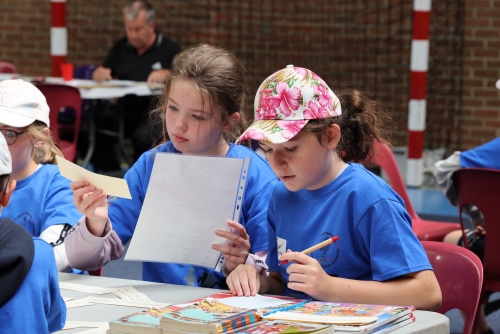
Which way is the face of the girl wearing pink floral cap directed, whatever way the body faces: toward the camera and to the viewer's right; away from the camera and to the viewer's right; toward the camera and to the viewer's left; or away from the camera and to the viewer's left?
toward the camera and to the viewer's left

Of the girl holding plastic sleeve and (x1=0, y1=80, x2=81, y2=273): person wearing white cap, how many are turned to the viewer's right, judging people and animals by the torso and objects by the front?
0

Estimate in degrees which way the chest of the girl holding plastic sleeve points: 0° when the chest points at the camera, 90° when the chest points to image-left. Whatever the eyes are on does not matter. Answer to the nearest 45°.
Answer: approximately 45°

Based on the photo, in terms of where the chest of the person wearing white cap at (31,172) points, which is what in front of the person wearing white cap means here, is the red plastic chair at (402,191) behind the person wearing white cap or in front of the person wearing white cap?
behind

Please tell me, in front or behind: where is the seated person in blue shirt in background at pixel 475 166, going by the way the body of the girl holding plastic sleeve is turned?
behind

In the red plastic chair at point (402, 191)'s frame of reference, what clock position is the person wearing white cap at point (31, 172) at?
The person wearing white cap is roughly at 4 o'clock from the red plastic chair.

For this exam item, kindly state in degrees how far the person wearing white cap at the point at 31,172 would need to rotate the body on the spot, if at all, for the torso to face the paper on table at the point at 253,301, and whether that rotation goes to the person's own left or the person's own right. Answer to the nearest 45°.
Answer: approximately 90° to the person's own left

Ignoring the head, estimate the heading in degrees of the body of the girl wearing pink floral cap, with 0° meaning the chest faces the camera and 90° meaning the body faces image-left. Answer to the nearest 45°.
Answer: approximately 45°

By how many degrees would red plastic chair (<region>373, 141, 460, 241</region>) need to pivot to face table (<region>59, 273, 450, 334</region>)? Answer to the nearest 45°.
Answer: approximately 90° to its right
